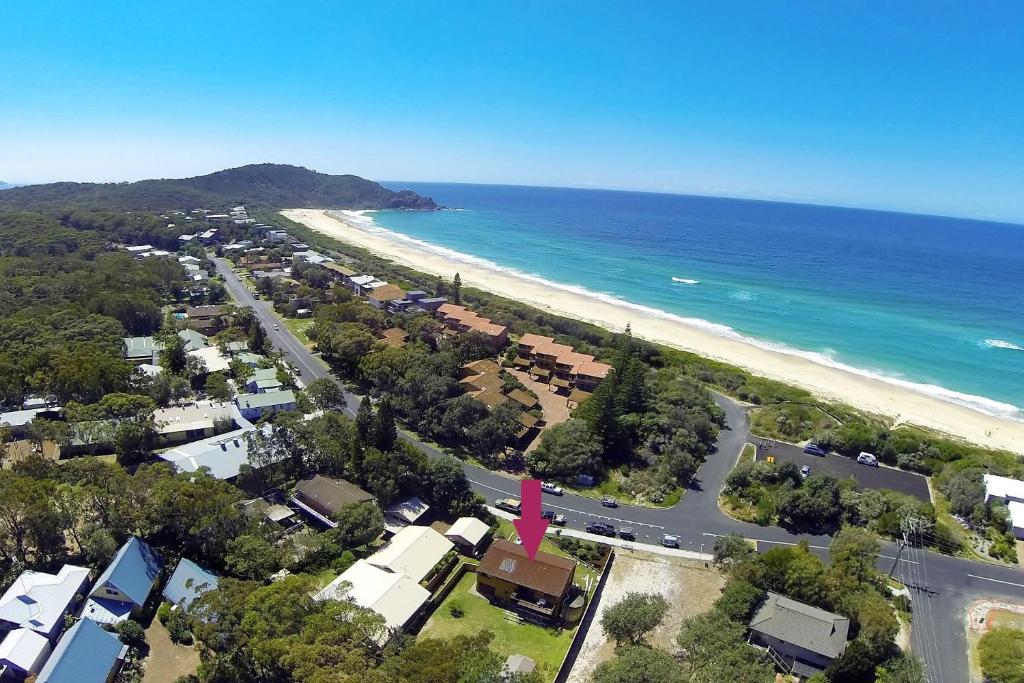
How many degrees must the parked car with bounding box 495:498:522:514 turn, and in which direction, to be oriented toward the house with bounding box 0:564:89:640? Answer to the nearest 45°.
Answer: approximately 90° to its left

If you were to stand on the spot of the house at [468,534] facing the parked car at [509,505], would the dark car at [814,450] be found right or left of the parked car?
right

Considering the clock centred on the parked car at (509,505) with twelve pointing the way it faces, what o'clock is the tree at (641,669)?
The tree is roughly at 7 o'clock from the parked car.

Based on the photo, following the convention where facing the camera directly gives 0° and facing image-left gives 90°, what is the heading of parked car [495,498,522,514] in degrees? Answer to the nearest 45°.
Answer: approximately 135°

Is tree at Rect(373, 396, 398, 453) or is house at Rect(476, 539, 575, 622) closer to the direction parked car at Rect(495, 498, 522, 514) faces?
the tree

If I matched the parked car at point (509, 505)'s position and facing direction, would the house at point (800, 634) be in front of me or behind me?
behind

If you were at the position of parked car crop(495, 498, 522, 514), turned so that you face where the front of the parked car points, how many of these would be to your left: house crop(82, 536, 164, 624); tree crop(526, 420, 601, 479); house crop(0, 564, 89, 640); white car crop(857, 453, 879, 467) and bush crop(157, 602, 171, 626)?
3

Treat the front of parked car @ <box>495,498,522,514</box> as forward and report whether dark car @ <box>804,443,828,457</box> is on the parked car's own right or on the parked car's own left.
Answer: on the parked car's own right

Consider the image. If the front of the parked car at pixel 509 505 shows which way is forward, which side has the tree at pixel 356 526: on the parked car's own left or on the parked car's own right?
on the parked car's own left

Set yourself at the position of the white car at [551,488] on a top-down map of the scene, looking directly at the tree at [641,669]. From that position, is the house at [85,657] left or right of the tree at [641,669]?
right
